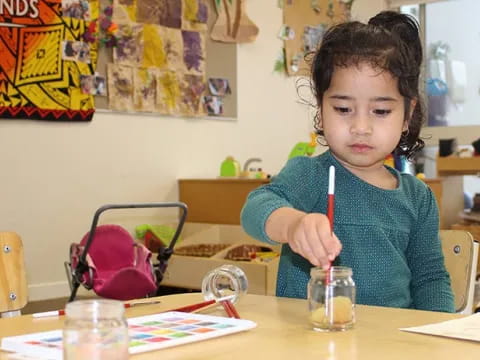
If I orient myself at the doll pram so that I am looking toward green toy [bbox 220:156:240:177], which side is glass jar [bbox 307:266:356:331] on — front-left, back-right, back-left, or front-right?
back-right

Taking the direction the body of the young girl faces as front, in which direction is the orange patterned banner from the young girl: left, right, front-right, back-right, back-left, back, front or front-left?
back-right

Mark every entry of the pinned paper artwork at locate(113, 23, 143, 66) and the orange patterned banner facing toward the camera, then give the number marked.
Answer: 2

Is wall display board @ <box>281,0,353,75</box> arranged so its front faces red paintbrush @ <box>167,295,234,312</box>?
yes

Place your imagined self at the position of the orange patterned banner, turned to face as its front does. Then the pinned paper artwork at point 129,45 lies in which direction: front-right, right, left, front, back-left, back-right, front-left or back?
back-left

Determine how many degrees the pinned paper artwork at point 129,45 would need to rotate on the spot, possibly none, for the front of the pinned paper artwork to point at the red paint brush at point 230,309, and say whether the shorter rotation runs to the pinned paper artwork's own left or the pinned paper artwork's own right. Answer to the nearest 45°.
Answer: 0° — it already faces it

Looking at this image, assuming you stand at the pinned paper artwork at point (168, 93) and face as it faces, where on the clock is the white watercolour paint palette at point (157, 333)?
The white watercolour paint palette is roughly at 12 o'clock from the pinned paper artwork.
